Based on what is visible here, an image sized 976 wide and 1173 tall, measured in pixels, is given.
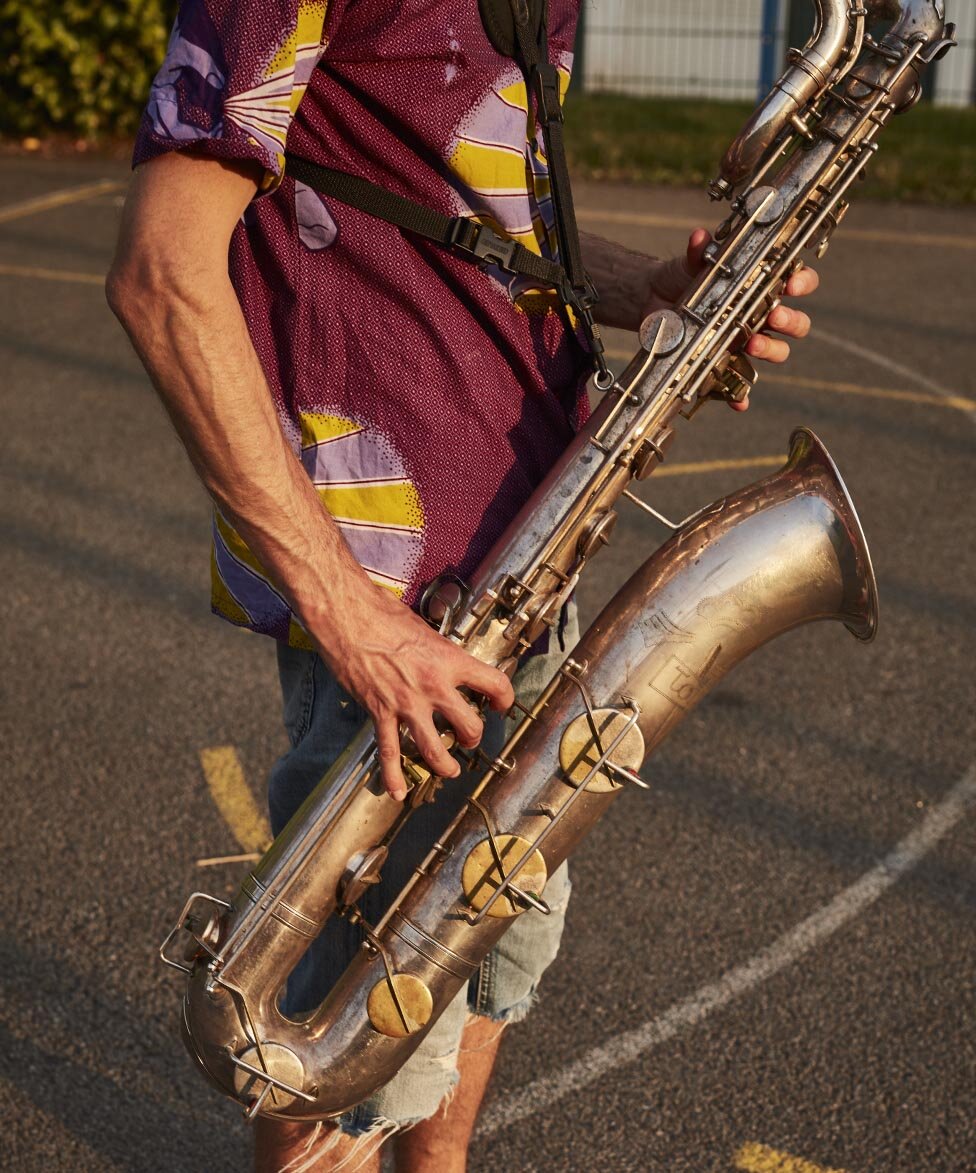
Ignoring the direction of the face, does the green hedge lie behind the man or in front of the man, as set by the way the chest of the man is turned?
behind

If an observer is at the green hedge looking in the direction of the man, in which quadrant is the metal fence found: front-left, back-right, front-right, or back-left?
back-left

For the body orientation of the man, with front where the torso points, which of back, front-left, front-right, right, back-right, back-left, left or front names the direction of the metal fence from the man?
back-left

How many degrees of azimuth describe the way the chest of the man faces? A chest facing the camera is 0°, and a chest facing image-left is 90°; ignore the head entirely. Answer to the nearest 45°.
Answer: approximately 315°
